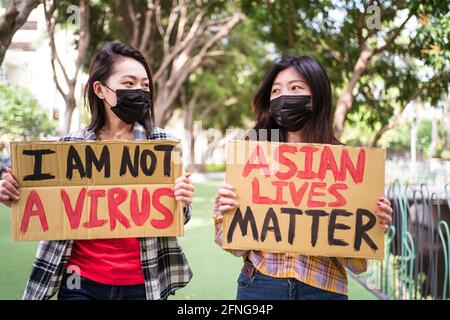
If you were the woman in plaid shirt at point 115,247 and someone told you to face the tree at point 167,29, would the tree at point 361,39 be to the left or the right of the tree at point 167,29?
right

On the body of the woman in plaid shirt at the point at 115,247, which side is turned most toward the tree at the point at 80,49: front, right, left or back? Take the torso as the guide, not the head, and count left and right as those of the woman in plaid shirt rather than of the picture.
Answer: back

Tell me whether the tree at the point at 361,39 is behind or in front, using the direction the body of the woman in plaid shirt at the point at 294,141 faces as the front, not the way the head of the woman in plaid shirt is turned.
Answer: behind

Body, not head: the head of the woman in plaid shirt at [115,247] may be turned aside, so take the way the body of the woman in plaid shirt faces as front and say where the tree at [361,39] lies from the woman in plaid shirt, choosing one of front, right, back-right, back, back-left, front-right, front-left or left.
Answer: back-left

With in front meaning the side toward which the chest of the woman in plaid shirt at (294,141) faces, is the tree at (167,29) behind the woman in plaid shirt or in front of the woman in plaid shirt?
behind

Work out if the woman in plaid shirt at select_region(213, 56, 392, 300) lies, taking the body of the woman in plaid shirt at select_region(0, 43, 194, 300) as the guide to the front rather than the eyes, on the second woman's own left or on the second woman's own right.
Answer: on the second woman's own left

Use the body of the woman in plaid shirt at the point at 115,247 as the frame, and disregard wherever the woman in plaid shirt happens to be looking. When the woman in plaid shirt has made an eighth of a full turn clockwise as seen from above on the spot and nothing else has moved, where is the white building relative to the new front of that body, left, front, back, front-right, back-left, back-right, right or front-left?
back-right

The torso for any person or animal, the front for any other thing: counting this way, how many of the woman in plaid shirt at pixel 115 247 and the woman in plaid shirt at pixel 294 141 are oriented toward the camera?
2

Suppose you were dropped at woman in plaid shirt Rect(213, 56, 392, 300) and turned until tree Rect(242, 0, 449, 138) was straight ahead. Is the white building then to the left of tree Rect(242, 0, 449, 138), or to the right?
left

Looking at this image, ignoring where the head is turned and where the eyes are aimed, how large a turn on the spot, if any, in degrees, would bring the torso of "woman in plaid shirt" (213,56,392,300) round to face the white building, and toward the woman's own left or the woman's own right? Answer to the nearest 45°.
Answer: approximately 135° to the woman's own right

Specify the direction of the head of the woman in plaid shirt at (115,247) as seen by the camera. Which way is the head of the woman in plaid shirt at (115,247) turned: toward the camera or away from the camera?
toward the camera

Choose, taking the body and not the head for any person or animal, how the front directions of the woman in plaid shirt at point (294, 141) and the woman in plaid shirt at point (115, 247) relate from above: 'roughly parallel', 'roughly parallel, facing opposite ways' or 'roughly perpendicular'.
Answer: roughly parallel

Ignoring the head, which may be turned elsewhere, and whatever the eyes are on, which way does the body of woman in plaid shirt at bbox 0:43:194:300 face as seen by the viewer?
toward the camera
